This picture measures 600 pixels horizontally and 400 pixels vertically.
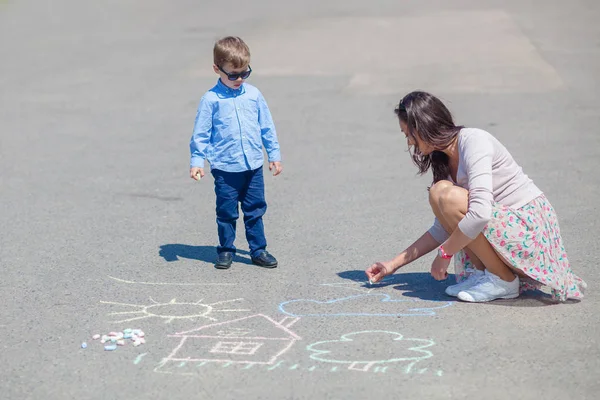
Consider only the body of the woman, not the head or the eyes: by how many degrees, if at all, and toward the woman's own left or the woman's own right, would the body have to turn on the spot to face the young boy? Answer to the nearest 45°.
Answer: approximately 45° to the woman's own right

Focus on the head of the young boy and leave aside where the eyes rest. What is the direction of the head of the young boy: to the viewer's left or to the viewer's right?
to the viewer's right

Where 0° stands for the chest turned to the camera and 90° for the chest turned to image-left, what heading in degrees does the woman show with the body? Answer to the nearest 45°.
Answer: approximately 90°
